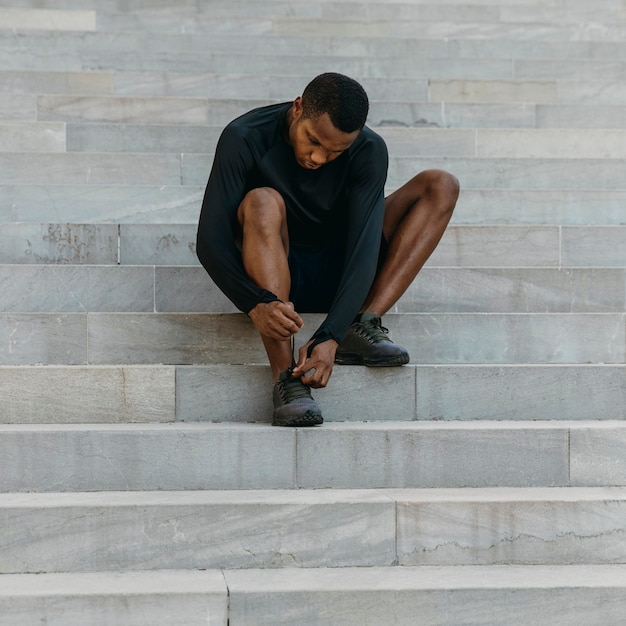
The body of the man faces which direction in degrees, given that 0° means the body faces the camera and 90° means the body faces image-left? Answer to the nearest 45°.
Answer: approximately 0°
